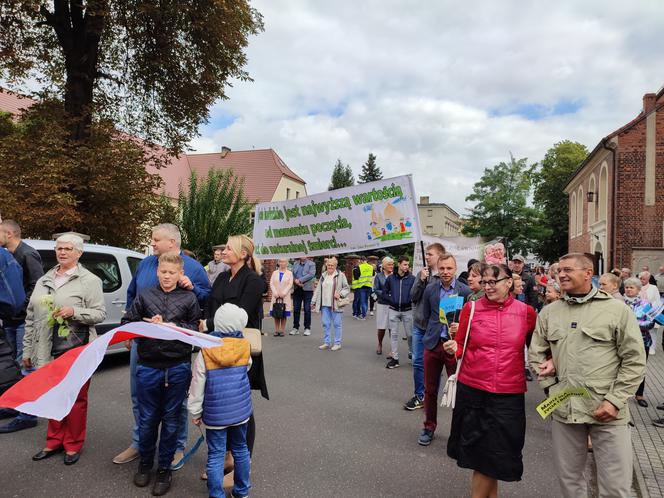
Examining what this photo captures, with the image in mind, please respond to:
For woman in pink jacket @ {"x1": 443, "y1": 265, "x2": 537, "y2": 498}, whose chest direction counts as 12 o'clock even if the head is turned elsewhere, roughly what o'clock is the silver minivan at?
The silver minivan is roughly at 4 o'clock from the woman in pink jacket.

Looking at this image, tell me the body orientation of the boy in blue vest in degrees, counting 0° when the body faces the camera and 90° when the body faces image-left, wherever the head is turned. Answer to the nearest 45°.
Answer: approximately 180°

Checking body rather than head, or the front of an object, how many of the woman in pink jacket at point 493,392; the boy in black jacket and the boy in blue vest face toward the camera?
2

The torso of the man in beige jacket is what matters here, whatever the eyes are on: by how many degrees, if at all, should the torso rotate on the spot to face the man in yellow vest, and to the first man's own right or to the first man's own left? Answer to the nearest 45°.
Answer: approximately 90° to the first man's own right

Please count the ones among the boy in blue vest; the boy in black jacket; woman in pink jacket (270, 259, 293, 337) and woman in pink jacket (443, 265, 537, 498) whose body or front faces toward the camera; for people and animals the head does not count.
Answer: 3

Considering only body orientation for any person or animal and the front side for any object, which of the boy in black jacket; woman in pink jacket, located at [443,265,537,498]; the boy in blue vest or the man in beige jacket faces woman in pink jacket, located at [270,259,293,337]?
the boy in blue vest

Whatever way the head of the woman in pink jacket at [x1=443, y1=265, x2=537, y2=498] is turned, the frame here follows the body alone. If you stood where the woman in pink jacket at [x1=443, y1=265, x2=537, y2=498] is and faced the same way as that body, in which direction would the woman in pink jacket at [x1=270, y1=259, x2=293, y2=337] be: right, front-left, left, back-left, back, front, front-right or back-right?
back-right

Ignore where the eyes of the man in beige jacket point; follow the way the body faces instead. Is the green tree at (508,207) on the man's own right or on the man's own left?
on the man's own right

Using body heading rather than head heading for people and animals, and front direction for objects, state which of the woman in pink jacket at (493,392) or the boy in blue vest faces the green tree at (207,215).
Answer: the boy in blue vest

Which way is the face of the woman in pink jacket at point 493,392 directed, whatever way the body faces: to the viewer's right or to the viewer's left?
to the viewer's left
